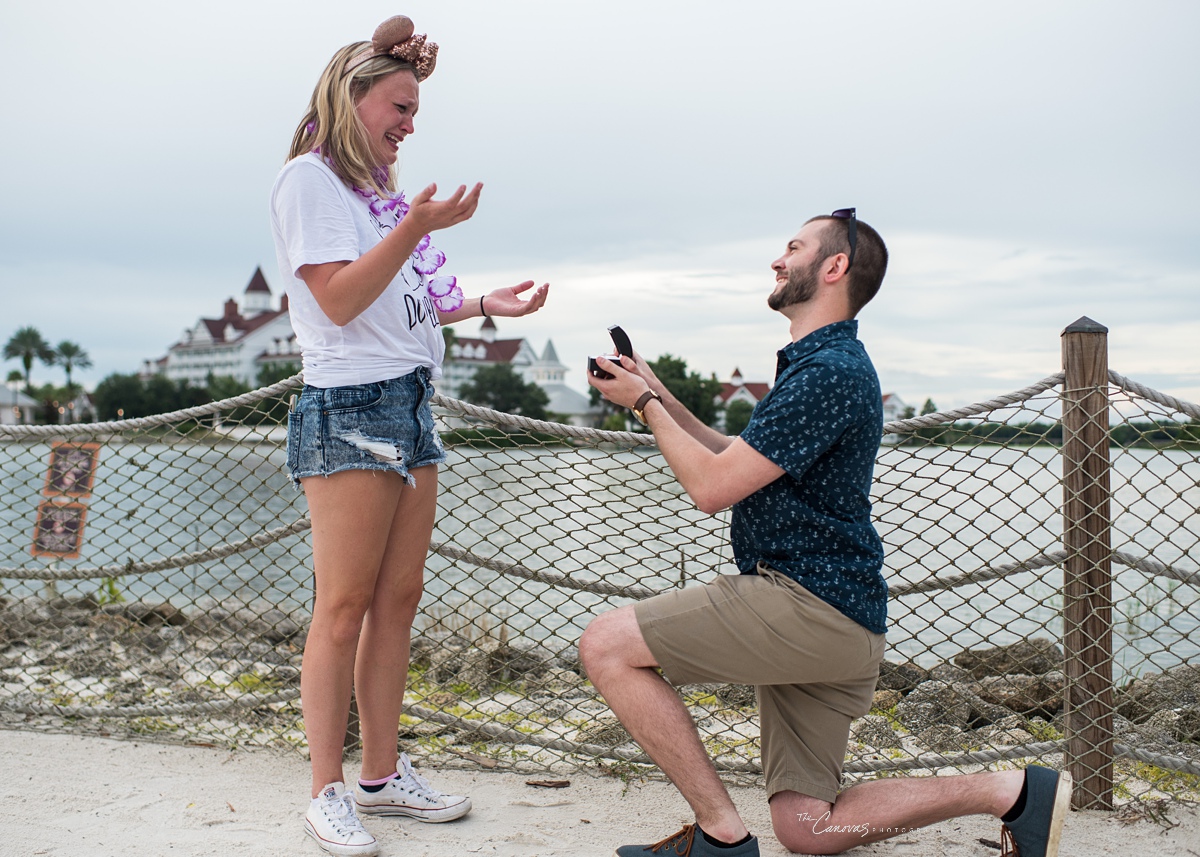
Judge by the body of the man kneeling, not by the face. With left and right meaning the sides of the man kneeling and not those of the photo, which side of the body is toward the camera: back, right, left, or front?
left

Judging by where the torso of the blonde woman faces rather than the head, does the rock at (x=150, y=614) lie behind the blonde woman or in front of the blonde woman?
behind

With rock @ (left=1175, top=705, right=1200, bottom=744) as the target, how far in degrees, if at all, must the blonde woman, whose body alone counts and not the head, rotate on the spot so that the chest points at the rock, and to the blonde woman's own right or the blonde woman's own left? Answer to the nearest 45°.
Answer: approximately 45° to the blonde woman's own left

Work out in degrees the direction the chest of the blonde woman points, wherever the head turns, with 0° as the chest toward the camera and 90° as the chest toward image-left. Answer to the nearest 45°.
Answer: approximately 315°

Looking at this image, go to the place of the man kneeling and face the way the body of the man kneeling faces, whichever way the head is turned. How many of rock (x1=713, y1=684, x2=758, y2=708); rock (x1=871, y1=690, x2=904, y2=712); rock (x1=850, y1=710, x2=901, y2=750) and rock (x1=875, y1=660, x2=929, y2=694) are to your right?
4

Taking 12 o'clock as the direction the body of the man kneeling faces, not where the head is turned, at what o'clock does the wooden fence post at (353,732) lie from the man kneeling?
The wooden fence post is roughly at 1 o'clock from the man kneeling.

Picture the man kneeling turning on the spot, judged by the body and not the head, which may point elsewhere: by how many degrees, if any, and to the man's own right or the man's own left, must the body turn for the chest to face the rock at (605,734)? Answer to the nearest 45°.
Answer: approximately 45° to the man's own right

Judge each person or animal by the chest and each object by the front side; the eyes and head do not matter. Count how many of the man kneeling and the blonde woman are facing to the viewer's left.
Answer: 1

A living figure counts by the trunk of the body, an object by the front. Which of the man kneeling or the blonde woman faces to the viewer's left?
the man kneeling

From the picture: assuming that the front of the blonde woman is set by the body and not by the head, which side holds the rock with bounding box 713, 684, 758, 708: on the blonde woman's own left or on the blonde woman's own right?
on the blonde woman's own left

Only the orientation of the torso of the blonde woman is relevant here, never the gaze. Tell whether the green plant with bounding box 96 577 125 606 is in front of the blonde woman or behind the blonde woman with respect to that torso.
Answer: behind

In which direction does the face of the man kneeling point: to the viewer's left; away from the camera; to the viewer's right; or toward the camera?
to the viewer's left
